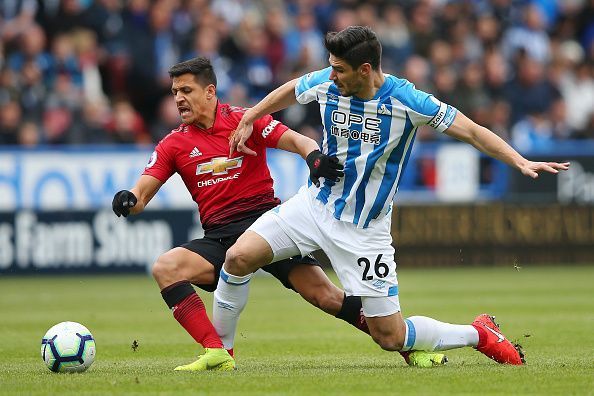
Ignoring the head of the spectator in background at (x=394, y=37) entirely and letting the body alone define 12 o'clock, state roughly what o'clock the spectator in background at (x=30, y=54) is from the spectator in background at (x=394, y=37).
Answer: the spectator in background at (x=30, y=54) is roughly at 2 o'clock from the spectator in background at (x=394, y=37).

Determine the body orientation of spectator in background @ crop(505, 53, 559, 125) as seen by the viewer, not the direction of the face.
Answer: toward the camera

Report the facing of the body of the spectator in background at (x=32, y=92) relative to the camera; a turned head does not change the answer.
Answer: toward the camera

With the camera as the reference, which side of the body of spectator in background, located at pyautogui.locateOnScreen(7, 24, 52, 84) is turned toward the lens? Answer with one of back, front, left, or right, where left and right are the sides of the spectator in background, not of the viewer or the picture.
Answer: front

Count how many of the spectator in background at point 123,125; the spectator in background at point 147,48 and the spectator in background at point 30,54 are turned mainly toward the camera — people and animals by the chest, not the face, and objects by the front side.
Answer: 3

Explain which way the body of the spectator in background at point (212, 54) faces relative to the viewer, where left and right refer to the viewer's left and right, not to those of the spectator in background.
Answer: facing the viewer

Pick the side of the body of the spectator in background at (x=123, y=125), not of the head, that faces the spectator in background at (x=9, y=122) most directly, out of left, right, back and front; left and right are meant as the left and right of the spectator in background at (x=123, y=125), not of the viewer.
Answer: right

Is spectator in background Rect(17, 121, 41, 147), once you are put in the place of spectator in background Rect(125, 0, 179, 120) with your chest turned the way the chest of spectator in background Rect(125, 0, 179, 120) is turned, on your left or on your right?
on your right
